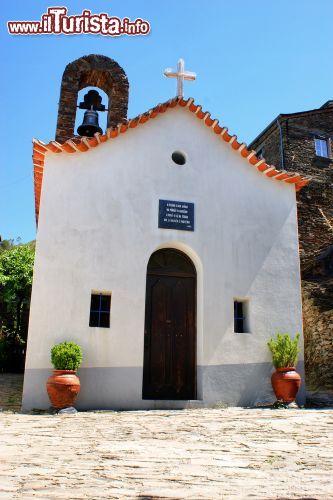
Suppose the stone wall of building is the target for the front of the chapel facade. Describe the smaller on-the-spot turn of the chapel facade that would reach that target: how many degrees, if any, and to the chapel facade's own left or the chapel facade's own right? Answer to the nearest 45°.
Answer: approximately 135° to the chapel facade's own left

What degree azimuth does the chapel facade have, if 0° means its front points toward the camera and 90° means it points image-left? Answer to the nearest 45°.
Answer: approximately 0°

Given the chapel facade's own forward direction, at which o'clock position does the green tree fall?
The green tree is roughly at 5 o'clock from the chapel facade.
